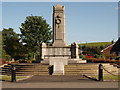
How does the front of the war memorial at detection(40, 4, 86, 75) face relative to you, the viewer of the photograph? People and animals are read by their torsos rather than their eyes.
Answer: facing the viewer
